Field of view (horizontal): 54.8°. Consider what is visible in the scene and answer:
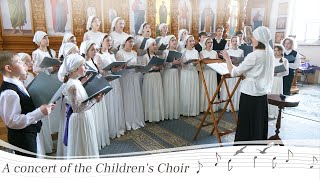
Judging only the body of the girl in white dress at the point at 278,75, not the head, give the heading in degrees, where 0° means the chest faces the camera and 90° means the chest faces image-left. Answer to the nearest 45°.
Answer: approximately 45°

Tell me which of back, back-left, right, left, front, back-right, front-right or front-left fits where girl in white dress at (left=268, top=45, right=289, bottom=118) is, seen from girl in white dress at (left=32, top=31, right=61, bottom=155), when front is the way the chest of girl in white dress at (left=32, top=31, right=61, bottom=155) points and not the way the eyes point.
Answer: front-left

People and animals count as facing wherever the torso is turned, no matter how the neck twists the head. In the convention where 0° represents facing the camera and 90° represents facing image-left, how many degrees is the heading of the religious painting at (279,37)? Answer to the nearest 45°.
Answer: approximately 0°

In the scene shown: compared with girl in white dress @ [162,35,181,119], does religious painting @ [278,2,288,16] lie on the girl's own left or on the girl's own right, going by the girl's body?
on the girl's own left

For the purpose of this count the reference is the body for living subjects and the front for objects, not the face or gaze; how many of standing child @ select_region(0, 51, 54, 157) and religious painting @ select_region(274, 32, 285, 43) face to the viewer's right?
1

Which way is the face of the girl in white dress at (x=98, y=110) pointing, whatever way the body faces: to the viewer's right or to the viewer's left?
to the viewer's right

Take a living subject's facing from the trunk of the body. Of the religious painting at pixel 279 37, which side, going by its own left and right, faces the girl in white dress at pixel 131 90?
front

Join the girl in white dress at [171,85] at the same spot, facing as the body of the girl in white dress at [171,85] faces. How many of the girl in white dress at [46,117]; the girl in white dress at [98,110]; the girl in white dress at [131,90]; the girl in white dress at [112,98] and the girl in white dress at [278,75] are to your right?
4

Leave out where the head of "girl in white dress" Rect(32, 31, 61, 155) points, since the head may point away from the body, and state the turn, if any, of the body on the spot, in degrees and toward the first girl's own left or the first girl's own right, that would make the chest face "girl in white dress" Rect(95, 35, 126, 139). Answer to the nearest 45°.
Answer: approximately 45° to the first girl's own left

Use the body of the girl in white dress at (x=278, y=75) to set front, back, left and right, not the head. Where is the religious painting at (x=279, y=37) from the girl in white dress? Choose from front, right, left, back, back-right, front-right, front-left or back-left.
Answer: back-right

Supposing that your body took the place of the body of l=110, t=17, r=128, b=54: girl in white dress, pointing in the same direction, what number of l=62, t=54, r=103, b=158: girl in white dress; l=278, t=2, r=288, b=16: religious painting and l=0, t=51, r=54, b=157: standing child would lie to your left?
1

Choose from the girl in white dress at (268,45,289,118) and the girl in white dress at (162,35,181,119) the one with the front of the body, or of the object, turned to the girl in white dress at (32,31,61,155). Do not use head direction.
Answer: the girl in white dress at (268,45,289,118)

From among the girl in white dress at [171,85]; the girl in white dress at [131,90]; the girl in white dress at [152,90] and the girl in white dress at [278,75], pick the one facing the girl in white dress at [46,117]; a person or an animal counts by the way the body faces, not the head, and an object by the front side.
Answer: the girl in white dress at [278,75]

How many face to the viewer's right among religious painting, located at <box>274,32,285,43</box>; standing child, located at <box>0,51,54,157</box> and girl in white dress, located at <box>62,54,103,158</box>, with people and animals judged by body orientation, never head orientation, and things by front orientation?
2

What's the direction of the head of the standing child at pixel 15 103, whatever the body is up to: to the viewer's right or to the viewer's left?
to the viewer's right

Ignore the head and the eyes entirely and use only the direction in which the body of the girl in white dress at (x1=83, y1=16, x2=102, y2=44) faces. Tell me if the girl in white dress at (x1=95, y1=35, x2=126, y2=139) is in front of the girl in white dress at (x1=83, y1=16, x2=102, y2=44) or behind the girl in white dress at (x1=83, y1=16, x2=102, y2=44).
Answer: in front
